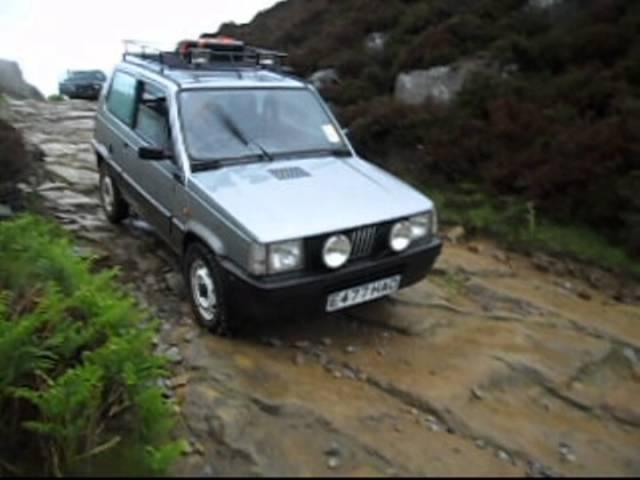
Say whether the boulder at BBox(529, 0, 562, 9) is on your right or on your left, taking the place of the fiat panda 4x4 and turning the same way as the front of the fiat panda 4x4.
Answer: on your left

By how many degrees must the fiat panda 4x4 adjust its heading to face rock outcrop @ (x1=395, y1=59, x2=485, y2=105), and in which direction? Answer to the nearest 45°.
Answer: approximately 90° to its left

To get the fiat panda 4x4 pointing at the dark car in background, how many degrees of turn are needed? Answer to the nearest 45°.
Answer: approximately 135° to its left

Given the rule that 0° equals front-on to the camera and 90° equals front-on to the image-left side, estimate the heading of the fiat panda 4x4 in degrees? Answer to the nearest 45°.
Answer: approximately 315°

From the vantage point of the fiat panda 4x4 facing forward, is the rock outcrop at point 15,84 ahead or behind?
behind

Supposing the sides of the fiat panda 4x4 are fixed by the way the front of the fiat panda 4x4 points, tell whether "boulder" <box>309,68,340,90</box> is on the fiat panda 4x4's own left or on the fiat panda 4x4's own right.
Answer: on the fiat panda 4x4's own left

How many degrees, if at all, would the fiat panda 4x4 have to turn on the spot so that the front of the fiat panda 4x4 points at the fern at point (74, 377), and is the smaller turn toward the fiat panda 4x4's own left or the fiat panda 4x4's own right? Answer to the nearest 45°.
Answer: approximately 90° to the fiat panda 4x4's own right
